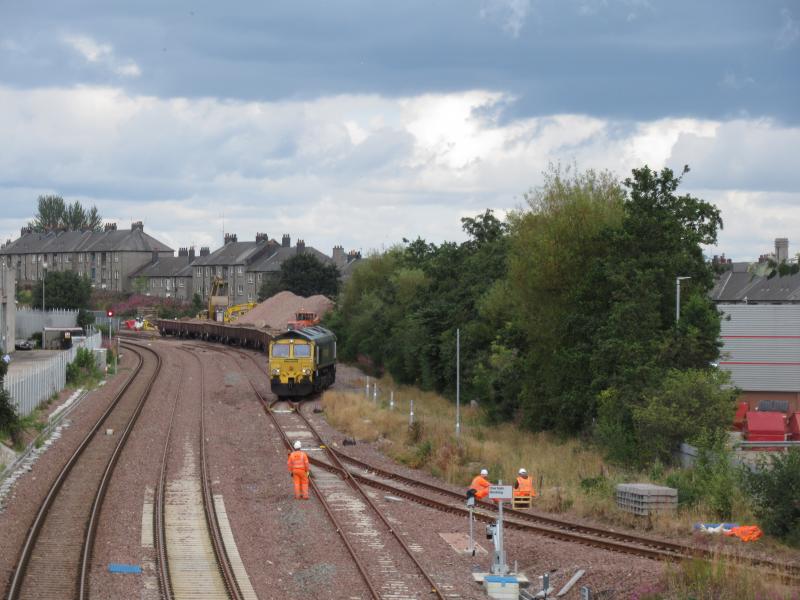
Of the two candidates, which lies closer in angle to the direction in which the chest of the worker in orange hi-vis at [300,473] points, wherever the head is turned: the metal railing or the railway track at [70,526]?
the metal railing

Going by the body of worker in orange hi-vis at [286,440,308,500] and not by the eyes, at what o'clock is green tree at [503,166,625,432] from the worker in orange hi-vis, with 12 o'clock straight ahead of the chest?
The green tree is roughly at 1 o'clock from the worker in orange hi-vis.

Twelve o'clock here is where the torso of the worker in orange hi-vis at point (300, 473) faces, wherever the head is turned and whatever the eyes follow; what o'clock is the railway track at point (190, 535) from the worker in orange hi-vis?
The railway track is roughly at 7 o'clock from the worker in orange hi-vis.

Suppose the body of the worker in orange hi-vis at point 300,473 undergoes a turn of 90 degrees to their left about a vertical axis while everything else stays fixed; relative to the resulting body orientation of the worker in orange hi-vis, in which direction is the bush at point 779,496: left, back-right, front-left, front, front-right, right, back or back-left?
back-left

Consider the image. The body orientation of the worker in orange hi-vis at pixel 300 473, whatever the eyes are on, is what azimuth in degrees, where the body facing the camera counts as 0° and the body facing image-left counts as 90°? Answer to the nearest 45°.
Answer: approximately 180°

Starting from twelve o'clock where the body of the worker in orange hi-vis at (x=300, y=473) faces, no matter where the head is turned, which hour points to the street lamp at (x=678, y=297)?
The street lamp is roughly at 2 o'clock from the worker in orange hi-vis.

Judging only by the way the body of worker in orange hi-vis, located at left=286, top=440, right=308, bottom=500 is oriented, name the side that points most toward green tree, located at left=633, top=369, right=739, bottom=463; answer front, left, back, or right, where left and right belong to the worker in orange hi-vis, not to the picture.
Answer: right
